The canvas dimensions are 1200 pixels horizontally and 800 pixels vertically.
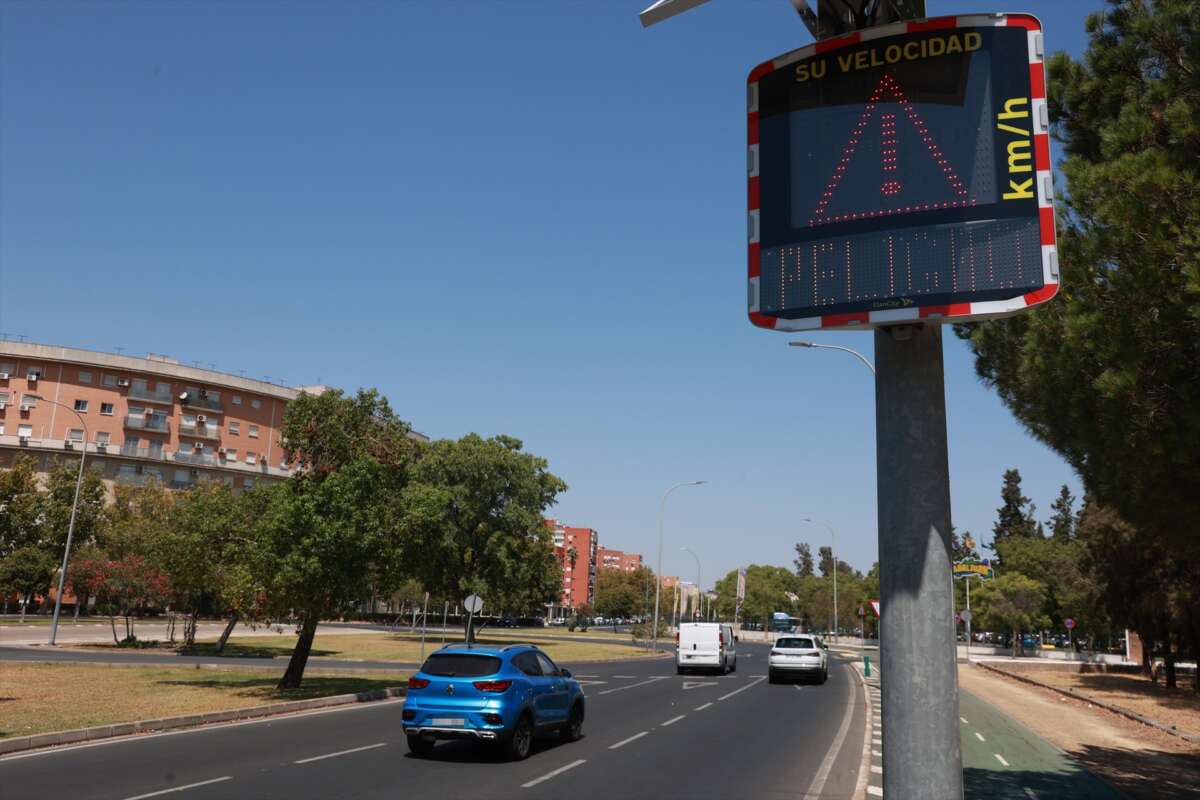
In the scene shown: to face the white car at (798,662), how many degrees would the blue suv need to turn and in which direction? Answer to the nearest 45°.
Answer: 0° — it already faces it

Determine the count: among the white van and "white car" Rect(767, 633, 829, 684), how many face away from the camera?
2

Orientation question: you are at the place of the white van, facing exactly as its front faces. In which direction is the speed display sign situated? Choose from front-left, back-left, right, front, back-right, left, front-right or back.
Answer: back

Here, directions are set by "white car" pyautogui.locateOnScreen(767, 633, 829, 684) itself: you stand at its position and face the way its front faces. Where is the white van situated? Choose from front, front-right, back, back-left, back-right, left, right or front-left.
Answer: front-left

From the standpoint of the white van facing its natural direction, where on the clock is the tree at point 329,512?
The tree is roughly at 7 o'clock from the white van.

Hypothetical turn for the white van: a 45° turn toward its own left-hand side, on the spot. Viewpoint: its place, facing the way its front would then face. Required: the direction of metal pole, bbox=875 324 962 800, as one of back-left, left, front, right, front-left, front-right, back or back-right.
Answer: back-left

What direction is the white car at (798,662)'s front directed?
away from the camera

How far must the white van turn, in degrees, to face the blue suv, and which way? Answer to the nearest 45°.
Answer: approximately 180°

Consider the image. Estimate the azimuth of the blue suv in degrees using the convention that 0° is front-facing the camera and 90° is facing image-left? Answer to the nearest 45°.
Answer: approximately 225°

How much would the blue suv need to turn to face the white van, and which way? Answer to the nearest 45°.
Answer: approximately 45° to its left

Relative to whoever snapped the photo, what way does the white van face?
facing away from the viewer

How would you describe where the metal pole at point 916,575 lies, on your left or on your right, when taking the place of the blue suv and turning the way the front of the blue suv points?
on your right

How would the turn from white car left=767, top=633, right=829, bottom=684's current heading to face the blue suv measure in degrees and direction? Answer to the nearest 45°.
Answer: approximately 180°

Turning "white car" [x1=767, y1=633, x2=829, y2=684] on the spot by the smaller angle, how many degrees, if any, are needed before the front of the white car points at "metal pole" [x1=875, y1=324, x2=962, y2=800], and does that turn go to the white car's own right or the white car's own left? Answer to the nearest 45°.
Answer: approximately 180°

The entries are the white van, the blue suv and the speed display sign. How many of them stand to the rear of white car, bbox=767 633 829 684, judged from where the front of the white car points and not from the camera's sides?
2

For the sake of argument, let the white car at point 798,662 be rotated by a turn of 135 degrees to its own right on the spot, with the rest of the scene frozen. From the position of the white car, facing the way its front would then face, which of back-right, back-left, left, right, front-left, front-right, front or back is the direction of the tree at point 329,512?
right
